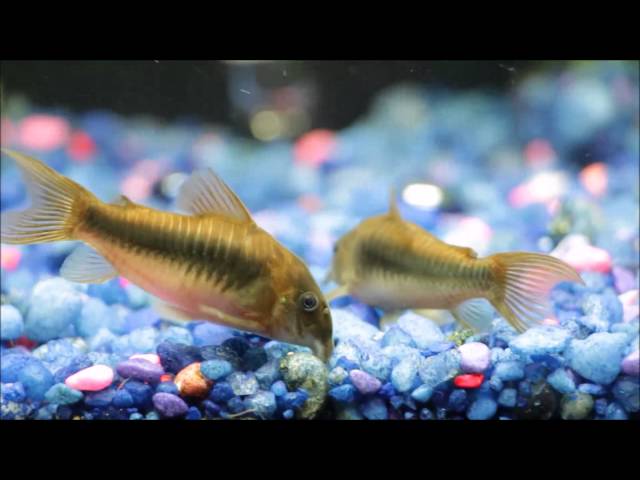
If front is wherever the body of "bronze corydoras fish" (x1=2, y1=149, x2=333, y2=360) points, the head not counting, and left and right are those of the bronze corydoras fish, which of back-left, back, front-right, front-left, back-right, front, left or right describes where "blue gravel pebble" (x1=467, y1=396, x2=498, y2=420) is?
front

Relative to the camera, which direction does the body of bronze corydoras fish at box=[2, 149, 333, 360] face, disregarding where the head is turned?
to the viewer's right

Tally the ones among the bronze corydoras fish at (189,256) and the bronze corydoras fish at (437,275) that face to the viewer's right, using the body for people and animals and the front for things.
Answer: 1

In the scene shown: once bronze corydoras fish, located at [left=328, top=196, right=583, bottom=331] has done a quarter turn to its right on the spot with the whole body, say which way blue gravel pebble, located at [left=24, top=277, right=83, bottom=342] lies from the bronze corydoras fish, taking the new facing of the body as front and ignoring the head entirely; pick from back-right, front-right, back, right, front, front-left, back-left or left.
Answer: back-left

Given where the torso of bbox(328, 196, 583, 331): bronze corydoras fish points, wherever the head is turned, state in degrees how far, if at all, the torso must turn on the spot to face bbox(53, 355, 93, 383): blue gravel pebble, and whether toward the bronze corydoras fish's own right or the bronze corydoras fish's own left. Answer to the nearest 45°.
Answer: approximately 45° to the bronze corydoras fish's own left

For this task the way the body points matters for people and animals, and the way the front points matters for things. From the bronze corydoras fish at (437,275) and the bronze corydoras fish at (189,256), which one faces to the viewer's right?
the bronze corydoras fish at (189,256)

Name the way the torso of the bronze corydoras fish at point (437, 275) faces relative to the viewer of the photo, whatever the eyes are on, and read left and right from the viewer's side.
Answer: facing away from the viewer and to the left of the viewer
